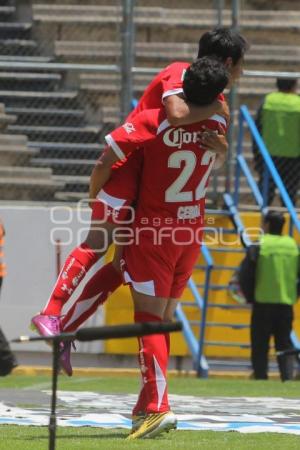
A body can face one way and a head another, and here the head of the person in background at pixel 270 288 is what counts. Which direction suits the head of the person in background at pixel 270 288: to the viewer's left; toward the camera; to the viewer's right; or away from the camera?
away from the camera

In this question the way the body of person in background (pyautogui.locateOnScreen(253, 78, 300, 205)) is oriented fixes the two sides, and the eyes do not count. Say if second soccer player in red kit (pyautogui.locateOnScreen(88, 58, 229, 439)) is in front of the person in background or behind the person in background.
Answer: behind

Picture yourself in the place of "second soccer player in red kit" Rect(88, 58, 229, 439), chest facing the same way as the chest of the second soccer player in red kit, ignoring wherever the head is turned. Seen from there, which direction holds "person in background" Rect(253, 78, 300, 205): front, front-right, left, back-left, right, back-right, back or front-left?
front-right

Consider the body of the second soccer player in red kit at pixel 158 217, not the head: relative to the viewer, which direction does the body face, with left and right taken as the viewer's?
facing away from the viewer and to the left of the viewer

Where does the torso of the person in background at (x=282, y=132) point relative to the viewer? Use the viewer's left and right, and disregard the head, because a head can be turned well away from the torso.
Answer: facing away from the viewer
